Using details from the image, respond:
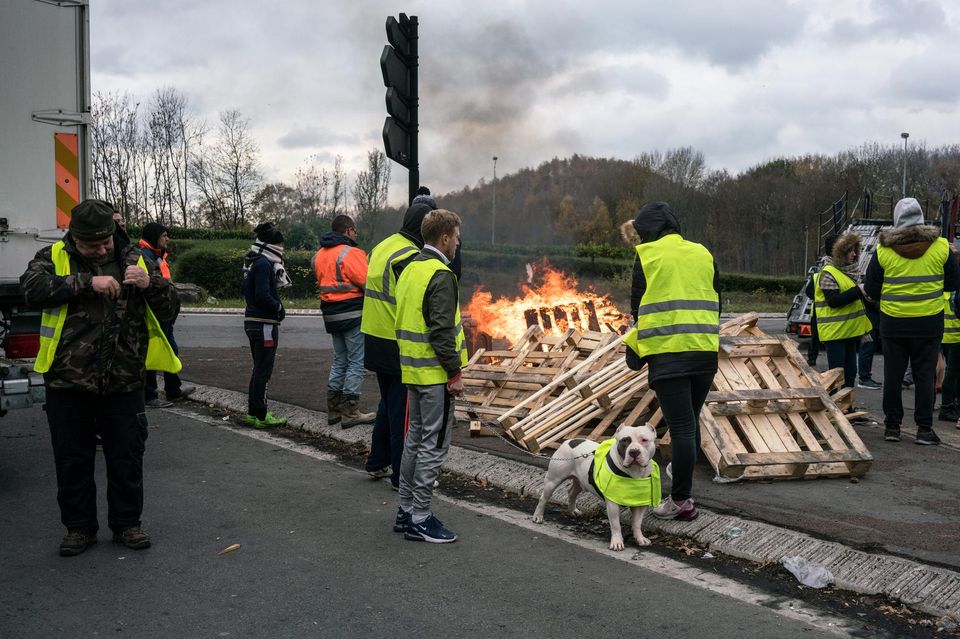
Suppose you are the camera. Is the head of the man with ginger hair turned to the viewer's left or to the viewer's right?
to the viewer's right

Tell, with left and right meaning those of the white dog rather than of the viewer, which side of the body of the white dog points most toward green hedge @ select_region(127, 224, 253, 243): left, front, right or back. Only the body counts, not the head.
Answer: back

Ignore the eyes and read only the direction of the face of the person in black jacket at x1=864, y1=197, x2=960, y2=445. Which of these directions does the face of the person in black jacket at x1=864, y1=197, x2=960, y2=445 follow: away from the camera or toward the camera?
away from the camera

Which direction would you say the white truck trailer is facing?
away from the camera

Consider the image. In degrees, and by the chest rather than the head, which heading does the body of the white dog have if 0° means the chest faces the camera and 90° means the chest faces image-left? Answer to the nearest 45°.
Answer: approximately 315°

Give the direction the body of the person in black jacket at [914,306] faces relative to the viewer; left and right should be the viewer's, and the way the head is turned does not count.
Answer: facing away from the viewer

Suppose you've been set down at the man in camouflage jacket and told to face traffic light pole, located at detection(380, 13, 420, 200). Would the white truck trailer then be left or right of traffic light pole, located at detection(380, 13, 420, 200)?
left

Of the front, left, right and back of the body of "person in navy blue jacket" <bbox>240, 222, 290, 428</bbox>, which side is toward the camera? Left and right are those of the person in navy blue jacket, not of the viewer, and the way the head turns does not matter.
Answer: right
